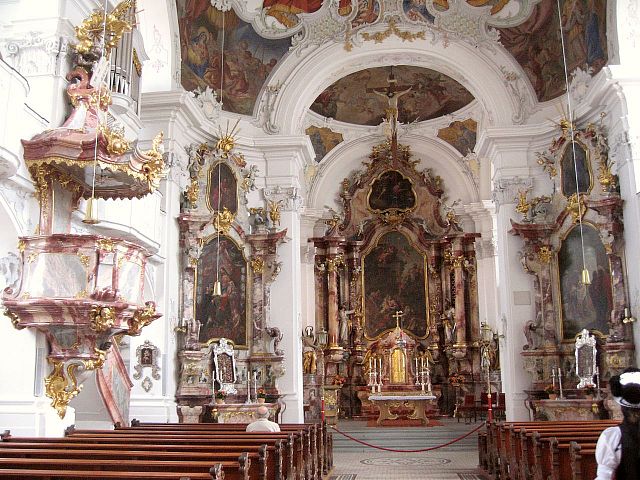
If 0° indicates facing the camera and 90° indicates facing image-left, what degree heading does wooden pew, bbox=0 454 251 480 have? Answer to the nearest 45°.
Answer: approximately 180°

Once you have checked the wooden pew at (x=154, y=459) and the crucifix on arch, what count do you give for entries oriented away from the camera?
1

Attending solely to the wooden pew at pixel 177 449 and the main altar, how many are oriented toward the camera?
1

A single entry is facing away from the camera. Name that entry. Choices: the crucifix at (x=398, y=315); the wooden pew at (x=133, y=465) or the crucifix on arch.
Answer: the wooden pew

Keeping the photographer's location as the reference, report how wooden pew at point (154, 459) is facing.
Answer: facing away from the viewer

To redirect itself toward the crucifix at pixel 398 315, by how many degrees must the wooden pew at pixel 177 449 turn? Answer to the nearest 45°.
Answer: approximately 45° to its right

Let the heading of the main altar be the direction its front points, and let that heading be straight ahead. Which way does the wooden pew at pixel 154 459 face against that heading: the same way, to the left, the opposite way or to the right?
the opposite way

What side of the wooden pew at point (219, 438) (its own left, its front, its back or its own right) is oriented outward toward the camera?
back

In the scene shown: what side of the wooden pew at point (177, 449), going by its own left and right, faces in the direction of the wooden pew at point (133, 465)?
back

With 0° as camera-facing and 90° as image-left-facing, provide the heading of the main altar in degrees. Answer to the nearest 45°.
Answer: approximately 0°

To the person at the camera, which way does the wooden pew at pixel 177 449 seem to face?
facing away from the viewer

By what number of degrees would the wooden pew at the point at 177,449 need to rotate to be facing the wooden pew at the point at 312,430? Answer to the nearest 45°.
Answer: approximately 45° to its right
